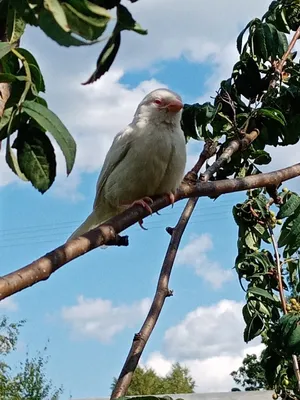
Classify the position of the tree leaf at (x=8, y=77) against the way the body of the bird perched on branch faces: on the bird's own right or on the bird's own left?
on the bird's own right

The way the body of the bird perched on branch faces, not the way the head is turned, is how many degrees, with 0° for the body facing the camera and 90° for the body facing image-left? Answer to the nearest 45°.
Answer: approximately 315°

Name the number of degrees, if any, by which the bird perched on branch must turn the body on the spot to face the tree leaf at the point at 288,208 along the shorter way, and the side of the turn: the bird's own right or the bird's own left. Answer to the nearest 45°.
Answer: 0° — it already faces it
